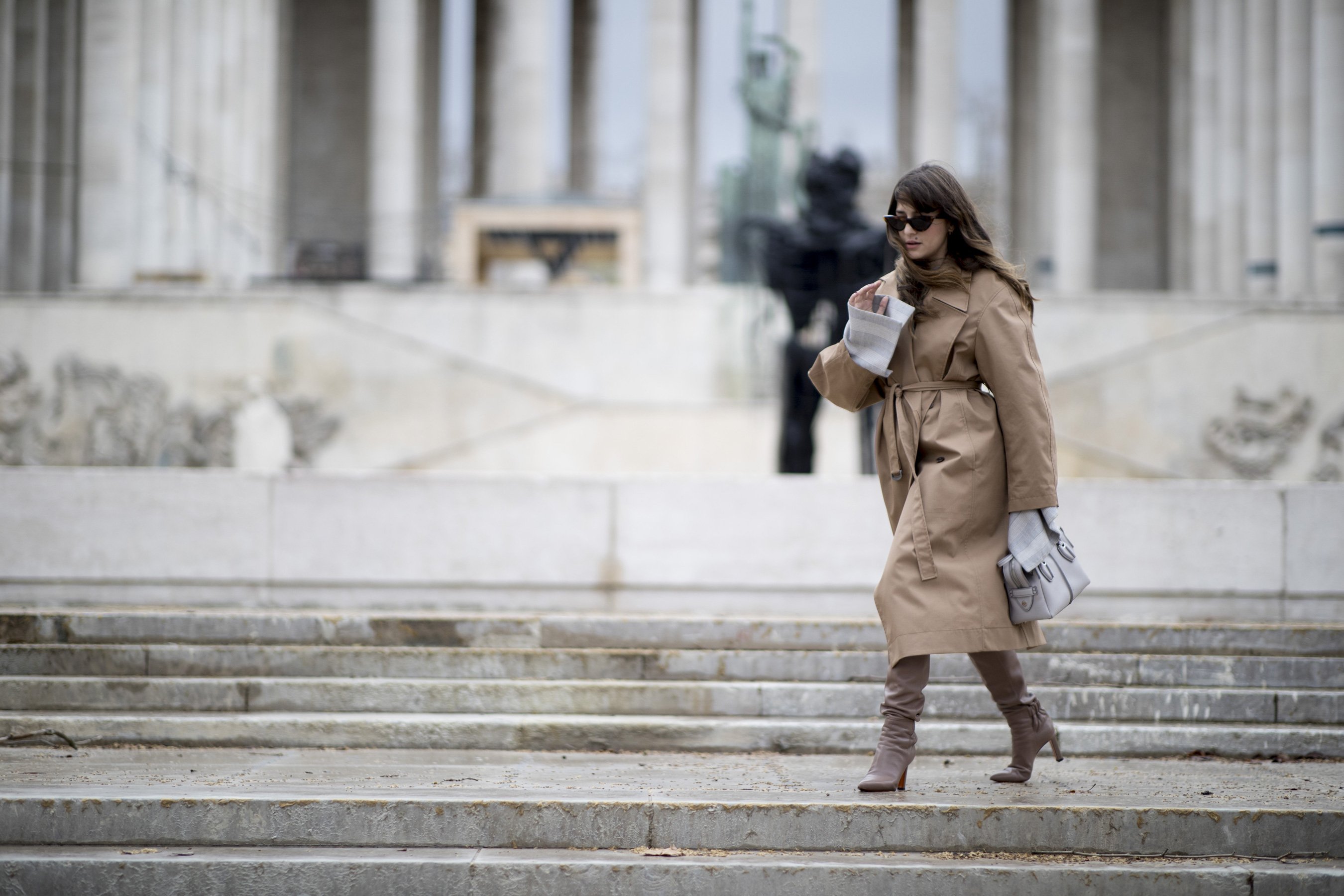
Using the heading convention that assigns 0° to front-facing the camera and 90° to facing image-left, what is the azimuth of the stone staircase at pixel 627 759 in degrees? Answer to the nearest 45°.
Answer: approximately 0°

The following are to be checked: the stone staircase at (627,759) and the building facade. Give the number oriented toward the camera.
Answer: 2

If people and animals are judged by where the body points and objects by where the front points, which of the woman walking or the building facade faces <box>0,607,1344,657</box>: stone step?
the building facade

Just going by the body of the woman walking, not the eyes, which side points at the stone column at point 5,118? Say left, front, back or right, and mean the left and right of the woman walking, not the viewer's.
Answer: right

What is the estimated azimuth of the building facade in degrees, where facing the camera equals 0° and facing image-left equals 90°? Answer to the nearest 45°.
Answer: approximately 0°
